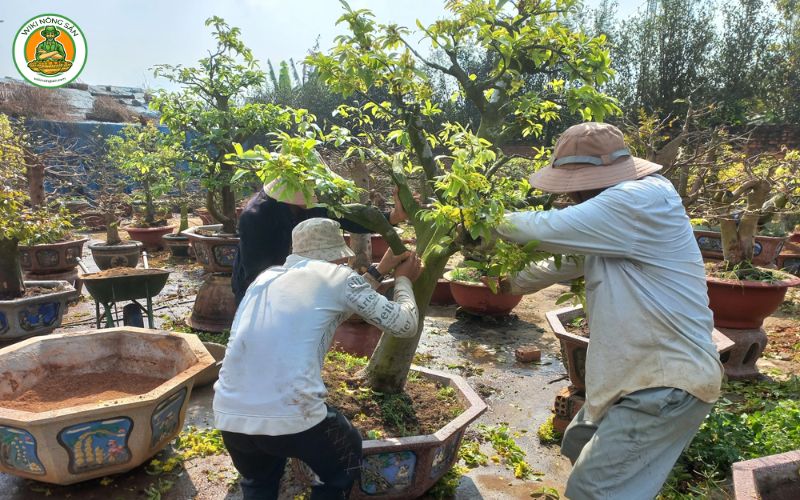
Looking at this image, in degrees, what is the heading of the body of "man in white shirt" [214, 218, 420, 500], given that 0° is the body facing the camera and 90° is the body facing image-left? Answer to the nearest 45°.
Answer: approximately 225°

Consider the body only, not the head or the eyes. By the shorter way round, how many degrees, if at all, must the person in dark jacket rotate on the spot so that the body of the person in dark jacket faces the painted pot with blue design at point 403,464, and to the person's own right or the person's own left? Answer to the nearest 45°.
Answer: approximately 45° to the person's own right

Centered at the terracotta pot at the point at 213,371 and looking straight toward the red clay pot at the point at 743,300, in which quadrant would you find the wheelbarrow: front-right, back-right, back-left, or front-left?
back-left

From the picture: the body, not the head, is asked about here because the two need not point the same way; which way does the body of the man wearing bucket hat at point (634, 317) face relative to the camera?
to the viewer's left

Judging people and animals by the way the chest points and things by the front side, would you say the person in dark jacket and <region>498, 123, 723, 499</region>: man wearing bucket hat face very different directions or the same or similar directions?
very different directions

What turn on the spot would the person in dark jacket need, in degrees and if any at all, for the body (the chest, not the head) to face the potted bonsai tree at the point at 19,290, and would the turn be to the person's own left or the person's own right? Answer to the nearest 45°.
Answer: approximately 135° to the person's own left

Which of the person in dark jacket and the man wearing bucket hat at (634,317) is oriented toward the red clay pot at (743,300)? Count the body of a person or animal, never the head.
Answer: the person in dark jacket

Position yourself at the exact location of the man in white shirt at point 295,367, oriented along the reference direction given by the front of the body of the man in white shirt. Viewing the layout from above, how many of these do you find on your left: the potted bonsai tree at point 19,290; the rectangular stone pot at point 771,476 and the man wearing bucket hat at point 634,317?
1

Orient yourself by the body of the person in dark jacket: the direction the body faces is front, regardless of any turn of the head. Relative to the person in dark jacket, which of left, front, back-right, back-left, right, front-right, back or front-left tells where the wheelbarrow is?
back-left

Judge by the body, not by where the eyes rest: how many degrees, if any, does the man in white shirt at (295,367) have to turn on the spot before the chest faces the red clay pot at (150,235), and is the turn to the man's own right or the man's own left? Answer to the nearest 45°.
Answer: approximately 45° to the man's own left

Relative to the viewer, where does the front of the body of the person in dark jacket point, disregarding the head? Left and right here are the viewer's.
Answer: facing to the right of the viewer

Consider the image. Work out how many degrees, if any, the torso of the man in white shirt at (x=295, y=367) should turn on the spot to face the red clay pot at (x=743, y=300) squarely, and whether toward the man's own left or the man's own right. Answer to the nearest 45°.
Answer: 0° — they already face it
